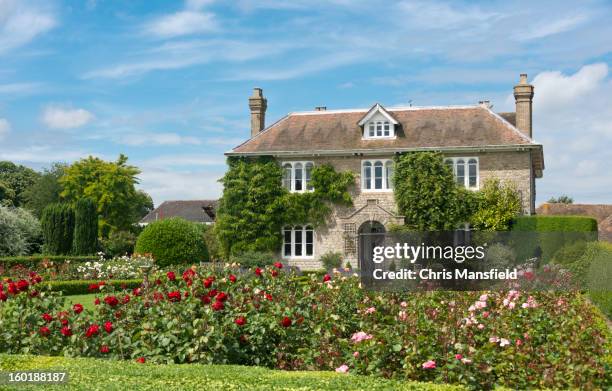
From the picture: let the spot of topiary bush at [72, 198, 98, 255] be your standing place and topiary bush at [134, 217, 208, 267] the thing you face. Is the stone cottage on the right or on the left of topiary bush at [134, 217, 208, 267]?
left

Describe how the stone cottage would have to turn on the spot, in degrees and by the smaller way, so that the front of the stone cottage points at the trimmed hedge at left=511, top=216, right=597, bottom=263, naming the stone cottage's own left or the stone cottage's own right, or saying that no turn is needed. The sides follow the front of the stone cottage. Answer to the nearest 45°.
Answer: approximately 45° to the stone cottage's own left

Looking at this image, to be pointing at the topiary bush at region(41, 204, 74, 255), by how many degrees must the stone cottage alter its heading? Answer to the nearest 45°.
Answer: approximately 90° to its right

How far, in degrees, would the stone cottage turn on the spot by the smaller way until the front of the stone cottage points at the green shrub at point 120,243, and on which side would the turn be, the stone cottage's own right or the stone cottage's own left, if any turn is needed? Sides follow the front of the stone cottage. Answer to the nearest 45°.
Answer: approximately 135° to the stone cottage's own right

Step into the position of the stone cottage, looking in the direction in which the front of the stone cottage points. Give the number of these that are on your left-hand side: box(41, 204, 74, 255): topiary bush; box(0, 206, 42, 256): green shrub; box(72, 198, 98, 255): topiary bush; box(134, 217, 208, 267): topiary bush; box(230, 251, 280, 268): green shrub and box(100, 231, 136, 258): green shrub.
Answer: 0

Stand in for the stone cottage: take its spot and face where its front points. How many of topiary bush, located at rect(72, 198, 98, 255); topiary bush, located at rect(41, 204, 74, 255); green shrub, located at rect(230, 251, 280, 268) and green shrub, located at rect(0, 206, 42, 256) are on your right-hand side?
4

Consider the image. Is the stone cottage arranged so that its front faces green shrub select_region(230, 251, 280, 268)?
no

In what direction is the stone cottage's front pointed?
toward the camera

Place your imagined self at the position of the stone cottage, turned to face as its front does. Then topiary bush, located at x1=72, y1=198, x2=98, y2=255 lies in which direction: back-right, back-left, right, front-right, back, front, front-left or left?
right

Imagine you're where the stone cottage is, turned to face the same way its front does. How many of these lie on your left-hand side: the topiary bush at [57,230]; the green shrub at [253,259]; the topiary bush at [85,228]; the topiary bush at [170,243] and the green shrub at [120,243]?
0

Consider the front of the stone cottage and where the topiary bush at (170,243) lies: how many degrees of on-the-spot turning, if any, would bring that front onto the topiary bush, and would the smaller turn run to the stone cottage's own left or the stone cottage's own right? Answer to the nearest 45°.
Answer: approximately 90° to the stone cottage's own right

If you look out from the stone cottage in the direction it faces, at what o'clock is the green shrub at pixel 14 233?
The green shrub is roughly at 3 o'clock from the stone cottage.

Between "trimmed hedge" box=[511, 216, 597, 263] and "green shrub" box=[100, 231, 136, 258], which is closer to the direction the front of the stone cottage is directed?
the trimmed hedge
